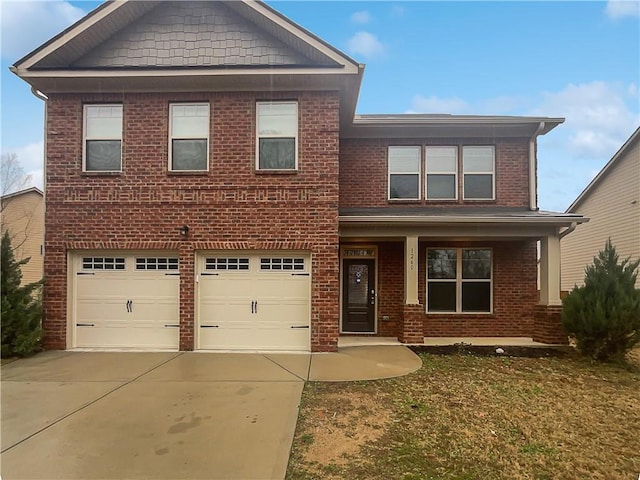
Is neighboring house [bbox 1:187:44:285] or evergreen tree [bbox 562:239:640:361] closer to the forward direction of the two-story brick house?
the evergreen tree

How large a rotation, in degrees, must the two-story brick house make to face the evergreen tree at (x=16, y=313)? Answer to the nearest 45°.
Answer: approximately 90° to its right

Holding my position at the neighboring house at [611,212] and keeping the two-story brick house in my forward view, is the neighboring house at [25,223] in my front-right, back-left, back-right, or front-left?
front-right

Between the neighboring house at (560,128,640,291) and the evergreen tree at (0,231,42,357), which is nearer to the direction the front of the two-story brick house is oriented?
the evergreen tree

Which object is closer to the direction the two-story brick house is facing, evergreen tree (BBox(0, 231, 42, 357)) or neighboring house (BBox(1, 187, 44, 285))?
the evergreen tree

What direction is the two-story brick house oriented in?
toward the camera

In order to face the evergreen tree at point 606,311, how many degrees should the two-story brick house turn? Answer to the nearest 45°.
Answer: approximately 90° to its left

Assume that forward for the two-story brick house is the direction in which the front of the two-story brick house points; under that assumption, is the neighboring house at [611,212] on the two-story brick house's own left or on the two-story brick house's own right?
on the two-story brick house's own left

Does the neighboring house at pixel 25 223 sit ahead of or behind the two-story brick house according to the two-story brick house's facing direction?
behind

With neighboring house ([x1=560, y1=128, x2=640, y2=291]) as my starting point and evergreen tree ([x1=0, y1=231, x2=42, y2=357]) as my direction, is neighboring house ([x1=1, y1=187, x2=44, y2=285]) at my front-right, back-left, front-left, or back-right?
front-right
